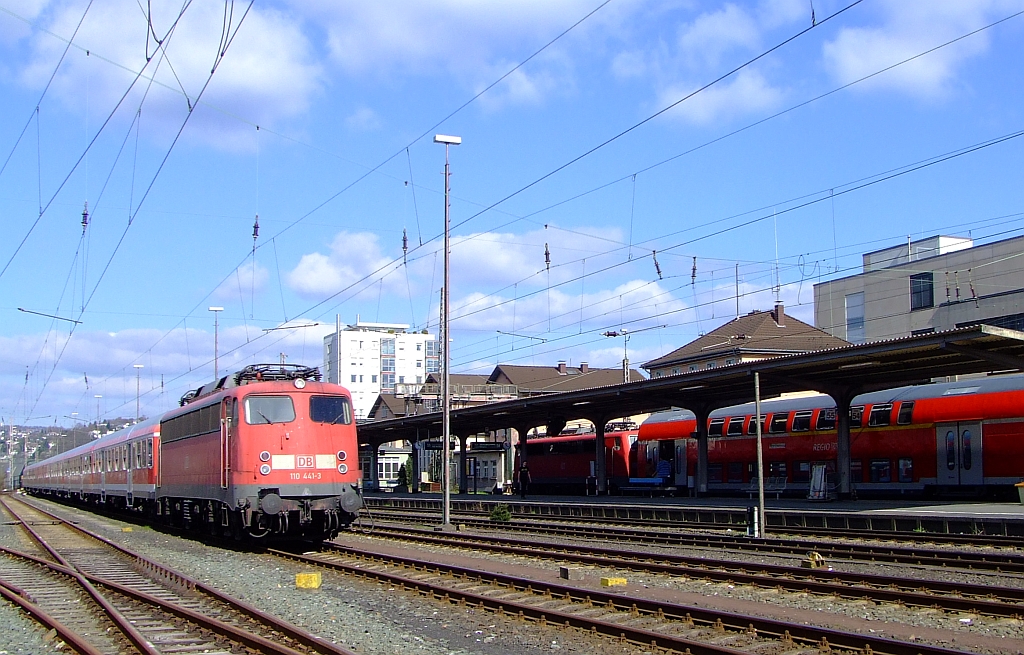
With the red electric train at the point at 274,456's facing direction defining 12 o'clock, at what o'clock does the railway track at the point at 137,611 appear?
The railway track is roughly at 2 o'clock from the red electric train.

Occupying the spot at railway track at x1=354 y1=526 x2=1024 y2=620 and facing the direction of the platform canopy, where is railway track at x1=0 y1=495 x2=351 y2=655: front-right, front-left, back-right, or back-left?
back-left

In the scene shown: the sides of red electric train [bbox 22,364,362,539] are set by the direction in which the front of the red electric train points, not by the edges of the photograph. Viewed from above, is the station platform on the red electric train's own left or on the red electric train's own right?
on the red electric train's own left

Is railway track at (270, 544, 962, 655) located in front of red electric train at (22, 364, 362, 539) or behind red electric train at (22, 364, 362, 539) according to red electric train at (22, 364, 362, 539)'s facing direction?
in front

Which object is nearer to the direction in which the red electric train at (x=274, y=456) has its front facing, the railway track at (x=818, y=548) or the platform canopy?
the railway track

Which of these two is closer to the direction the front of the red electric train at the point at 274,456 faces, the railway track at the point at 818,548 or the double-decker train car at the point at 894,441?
the railway track

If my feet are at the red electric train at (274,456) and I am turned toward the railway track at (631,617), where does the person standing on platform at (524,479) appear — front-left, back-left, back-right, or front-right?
back-left

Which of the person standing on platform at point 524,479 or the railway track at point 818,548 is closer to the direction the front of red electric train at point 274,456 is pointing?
the railway track

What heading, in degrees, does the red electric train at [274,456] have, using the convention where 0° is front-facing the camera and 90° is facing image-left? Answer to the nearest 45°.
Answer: approximately 315°

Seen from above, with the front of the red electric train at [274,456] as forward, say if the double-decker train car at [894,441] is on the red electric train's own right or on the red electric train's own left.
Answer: on the red electric train's own left
